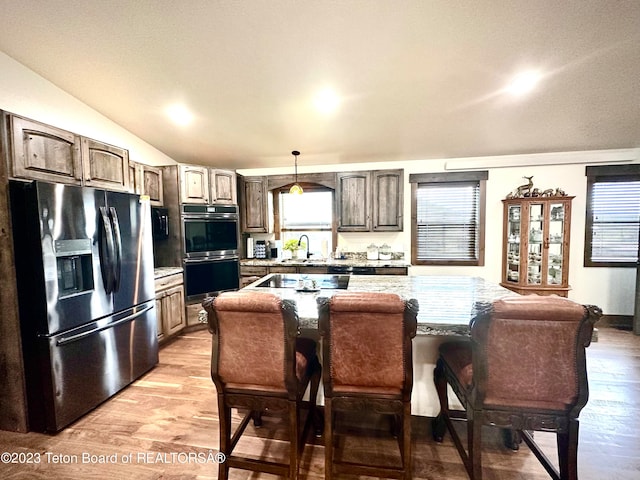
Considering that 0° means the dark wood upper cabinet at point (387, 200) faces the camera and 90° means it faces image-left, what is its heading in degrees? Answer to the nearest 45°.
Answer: approximately 0°

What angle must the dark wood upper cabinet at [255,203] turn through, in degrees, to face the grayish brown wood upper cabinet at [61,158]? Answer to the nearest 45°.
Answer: approximately 45° to its right

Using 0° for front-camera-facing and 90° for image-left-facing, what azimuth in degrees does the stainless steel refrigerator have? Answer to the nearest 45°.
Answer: approximately 315°

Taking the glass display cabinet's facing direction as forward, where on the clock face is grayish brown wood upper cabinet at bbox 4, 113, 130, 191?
The grayish brown wood upper cabinet is roughly at 1 o'clock from the glass display cabinet.

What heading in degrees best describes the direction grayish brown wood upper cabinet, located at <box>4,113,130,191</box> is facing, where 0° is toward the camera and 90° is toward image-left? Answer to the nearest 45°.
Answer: approximately 315°

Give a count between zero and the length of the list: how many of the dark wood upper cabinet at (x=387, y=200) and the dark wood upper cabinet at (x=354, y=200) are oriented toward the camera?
2
